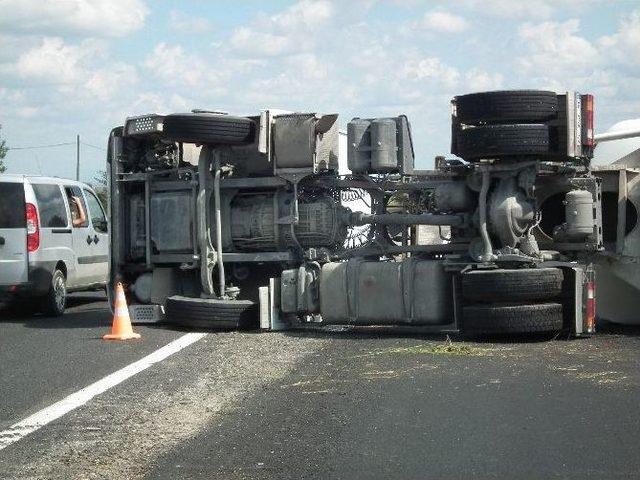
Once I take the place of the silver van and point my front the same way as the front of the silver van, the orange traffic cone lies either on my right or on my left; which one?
on my right

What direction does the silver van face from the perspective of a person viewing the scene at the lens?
facing away from the viewer and to the right of the viewer

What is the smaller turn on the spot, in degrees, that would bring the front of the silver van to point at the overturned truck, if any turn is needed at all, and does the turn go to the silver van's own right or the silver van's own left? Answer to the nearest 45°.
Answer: approximately 90° to the silver van's own right
